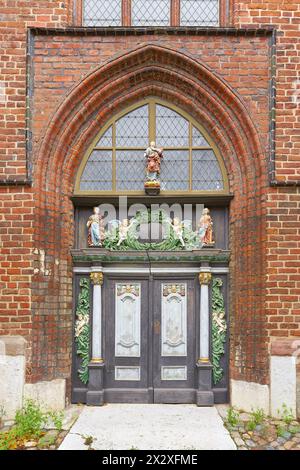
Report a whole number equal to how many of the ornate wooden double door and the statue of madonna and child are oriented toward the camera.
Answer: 2

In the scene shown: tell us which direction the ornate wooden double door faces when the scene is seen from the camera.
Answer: facing the viewer

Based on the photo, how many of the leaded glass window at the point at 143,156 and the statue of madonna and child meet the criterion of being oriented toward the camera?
2

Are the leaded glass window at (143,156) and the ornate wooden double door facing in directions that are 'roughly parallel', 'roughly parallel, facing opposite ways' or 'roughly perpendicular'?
roughly parallel

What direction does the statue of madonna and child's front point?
toward the camera

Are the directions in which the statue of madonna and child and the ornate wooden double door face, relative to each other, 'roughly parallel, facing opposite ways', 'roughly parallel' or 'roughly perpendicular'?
roughly parallel
